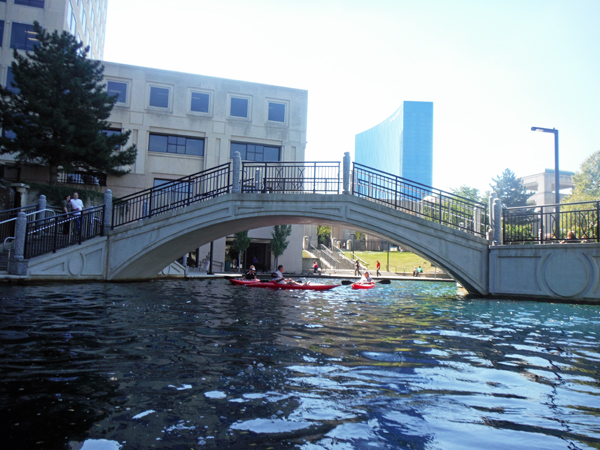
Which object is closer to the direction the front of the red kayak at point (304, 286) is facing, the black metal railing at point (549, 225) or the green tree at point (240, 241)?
the black metal railing

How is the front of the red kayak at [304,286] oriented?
to the viewer's right

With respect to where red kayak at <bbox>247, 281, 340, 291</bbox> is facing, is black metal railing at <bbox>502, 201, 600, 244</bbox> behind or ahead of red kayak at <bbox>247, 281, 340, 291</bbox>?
ahead

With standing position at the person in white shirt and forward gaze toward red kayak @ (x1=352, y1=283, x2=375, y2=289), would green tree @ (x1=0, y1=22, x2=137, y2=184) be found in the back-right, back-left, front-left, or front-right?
back-left

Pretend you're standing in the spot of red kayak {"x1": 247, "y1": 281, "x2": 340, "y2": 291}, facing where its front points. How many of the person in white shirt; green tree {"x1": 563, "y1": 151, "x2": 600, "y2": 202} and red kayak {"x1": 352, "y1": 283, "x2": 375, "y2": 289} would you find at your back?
1

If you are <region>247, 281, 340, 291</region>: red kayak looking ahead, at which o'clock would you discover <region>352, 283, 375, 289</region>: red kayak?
<region>352, 283, 375, 289</region>: red kayak is roughly at 11 o'clock from <region>247, 281, 340, 291</region>: red kayak.

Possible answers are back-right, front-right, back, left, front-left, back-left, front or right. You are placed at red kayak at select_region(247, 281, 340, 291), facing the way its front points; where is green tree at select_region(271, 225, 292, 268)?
left

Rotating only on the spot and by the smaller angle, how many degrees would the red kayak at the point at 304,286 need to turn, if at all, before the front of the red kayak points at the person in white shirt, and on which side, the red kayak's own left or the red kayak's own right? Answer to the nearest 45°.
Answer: approximately 180°
